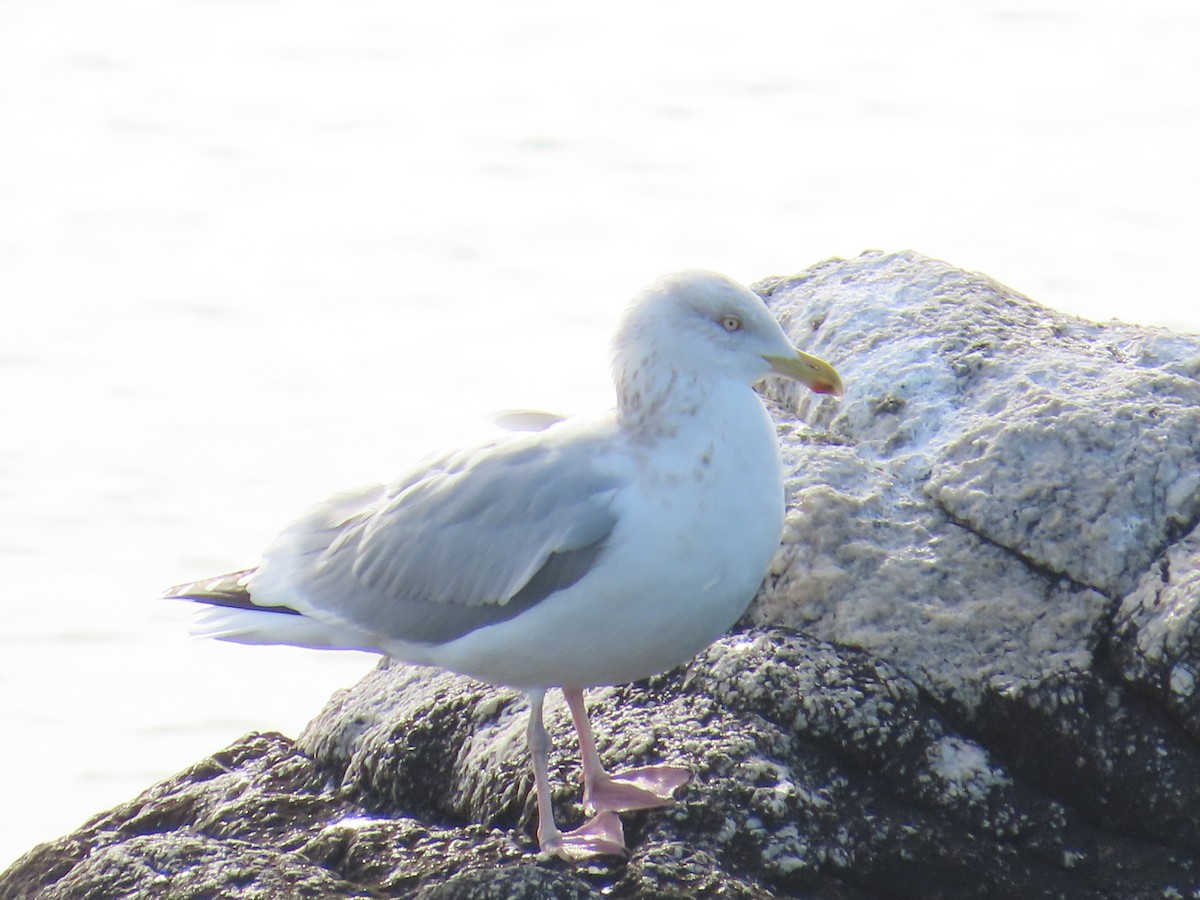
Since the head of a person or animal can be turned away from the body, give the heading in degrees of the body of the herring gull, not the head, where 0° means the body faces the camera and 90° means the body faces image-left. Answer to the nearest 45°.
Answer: approximately 270°
